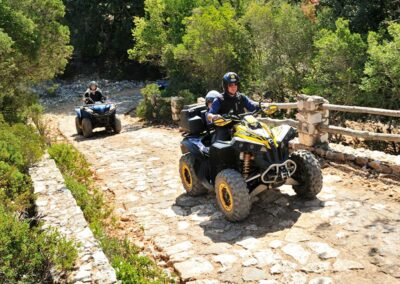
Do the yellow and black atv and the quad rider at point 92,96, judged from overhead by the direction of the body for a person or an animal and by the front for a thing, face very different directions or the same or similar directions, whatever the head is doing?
same or similar directions

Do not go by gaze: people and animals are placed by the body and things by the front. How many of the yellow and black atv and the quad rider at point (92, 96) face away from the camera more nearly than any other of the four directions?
0

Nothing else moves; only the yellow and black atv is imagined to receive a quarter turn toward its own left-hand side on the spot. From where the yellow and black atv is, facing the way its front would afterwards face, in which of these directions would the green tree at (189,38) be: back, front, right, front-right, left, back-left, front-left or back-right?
front-left

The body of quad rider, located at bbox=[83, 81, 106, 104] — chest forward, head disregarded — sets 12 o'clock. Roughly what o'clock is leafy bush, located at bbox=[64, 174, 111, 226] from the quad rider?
The leafy bush is roughly at 12 o'clock from the quad rider.

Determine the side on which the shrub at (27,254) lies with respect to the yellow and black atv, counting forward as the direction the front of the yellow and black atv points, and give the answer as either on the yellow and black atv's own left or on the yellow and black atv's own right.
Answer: on the yellow and black atv's own right

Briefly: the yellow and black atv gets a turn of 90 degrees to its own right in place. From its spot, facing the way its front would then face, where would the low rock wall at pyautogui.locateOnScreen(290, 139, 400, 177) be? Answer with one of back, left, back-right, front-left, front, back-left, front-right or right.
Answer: back

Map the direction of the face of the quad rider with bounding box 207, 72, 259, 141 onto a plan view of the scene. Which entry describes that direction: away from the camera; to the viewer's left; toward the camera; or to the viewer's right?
toward the camera

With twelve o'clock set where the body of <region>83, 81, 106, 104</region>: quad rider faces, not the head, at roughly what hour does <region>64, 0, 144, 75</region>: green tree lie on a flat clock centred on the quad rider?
The green tree is roughly at 6 o'clock from the quad rider.

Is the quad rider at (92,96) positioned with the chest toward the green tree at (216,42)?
no

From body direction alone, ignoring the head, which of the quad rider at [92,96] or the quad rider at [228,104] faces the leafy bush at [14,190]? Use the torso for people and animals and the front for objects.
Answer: the quad rider at [92,96]

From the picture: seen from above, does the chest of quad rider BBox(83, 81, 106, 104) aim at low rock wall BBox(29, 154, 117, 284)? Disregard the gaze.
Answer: yes

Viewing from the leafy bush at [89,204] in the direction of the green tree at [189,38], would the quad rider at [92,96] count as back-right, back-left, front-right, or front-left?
front-left

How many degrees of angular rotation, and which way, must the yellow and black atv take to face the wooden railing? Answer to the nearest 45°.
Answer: approximately 90° to its left

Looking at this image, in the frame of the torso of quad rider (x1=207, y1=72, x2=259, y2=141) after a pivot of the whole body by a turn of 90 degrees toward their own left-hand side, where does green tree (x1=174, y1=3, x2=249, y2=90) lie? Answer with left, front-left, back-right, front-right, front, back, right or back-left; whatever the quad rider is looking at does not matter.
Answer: front-left

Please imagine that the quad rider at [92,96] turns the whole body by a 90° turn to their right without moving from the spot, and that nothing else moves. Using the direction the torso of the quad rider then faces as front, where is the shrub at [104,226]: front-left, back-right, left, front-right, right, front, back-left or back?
left

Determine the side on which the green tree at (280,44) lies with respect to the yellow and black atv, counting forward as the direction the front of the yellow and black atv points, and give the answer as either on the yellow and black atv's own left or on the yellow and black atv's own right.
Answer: on the yellow and black atv's own left

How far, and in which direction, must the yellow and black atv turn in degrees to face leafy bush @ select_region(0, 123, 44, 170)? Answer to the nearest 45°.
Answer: approximately 135° to its right

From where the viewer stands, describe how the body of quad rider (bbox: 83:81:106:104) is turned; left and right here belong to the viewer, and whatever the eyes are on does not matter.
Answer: facing the viewer

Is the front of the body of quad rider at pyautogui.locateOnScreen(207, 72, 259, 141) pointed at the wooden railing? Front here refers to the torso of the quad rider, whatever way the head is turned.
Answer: no

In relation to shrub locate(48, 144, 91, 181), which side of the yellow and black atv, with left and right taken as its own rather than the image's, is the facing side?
back

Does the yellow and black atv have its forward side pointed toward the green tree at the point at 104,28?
no
